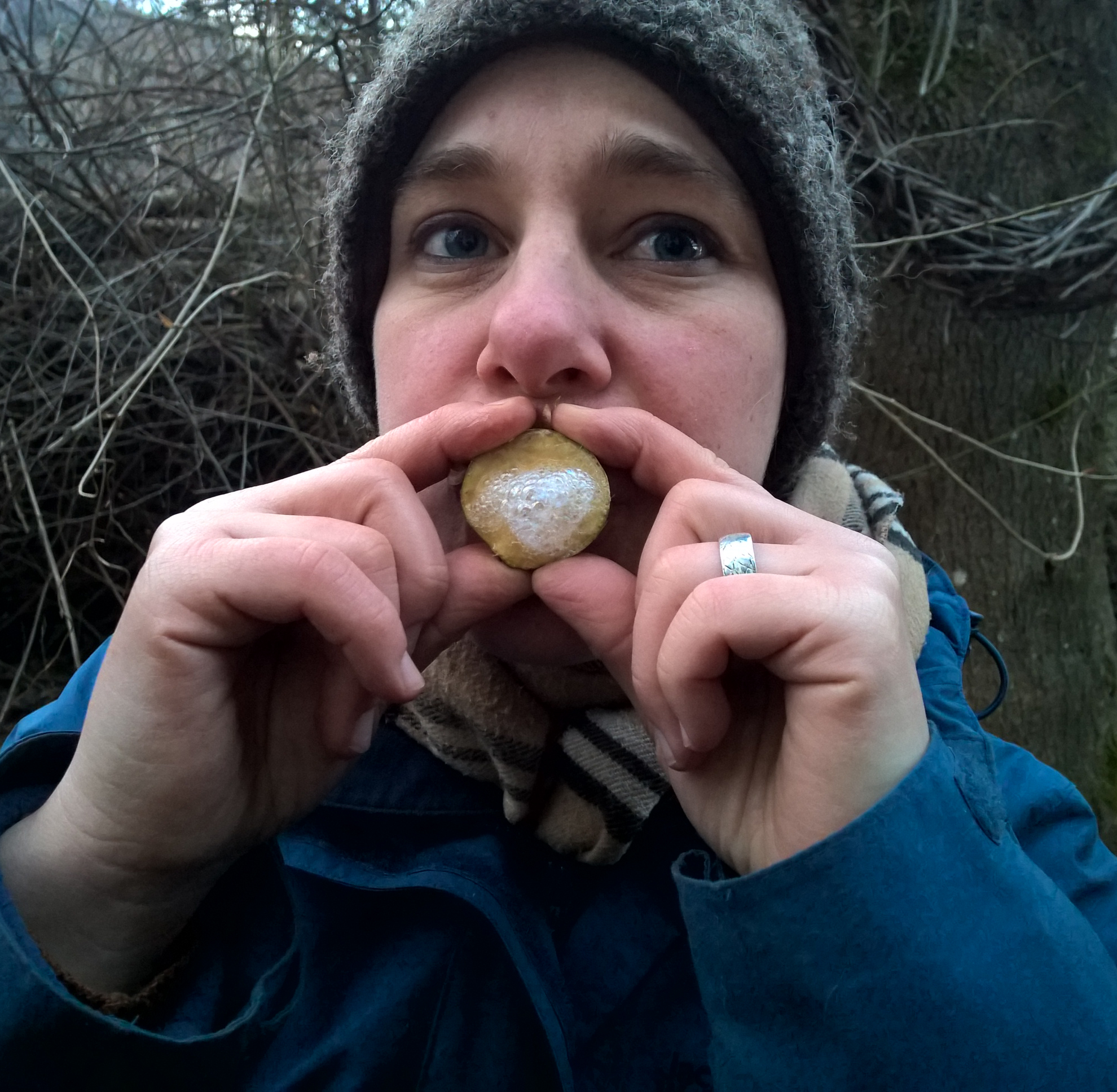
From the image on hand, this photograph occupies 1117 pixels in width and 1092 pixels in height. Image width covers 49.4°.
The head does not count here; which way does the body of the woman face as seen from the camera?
toward the camera

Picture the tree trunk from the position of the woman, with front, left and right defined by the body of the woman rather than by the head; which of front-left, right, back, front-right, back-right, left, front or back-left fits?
back-left

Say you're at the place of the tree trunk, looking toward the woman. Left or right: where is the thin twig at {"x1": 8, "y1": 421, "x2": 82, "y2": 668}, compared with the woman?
right

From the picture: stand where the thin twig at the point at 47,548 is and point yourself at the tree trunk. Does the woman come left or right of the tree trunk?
right

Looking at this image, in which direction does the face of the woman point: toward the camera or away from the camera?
toward the camera

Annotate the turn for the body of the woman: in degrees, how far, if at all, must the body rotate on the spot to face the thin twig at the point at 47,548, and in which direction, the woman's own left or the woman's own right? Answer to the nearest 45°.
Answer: approximately 135° to the woman's own right
